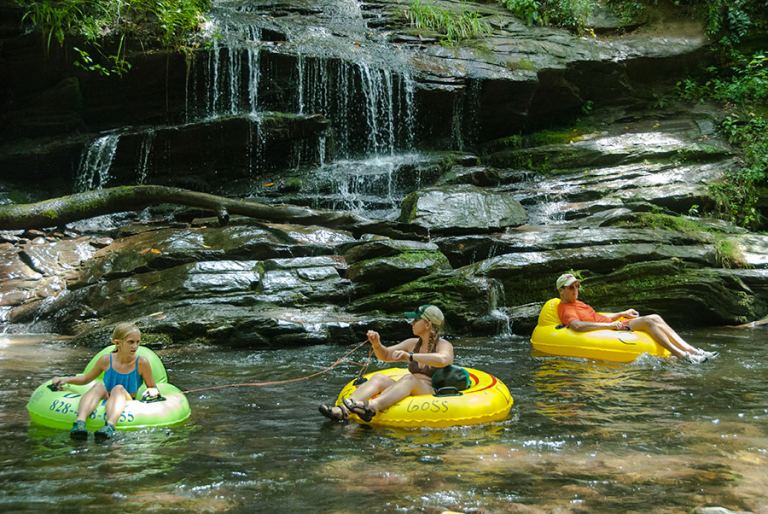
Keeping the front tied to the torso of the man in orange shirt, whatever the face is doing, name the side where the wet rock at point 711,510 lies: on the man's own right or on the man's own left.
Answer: on the man's own right

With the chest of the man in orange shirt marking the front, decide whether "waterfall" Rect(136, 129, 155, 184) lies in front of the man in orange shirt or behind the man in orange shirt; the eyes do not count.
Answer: behind

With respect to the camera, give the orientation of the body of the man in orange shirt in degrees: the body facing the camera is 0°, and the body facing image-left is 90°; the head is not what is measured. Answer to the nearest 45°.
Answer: approximately 270°

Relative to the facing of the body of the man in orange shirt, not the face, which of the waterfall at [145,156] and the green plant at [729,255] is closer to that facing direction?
the green plant

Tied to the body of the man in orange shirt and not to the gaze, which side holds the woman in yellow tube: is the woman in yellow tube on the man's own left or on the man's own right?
on the man's own right

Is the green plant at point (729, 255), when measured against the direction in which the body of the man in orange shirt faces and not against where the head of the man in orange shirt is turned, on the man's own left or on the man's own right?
on the man's own left
